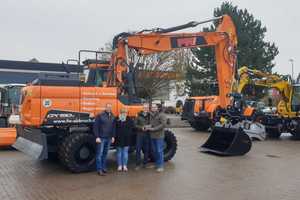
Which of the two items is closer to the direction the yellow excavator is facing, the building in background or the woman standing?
the building in background

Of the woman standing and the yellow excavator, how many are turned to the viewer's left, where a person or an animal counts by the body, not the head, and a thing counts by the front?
1

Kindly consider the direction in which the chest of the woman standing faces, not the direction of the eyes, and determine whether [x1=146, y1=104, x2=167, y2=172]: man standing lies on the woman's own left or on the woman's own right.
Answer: on the woman's own left

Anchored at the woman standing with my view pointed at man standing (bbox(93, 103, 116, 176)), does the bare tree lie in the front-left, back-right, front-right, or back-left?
back-right

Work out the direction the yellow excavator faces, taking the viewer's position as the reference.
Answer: facing to the left of the viewer

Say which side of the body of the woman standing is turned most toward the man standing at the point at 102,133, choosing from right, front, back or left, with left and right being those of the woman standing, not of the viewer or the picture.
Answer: right

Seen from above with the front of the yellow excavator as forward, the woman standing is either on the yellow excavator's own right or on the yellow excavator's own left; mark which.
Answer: on the yellow excavator's own left

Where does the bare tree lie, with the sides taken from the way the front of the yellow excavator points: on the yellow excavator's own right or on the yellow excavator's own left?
on the yellow excavator's own right

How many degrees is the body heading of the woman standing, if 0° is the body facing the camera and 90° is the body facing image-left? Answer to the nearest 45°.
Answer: approximately 0°
